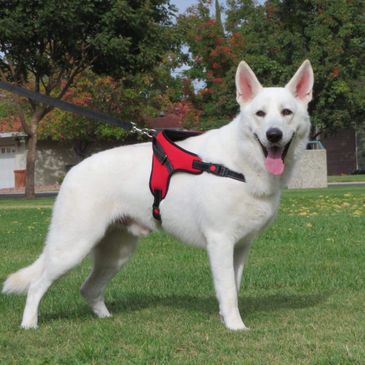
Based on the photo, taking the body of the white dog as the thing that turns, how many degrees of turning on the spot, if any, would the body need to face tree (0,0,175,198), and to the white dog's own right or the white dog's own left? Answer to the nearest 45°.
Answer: approximately 90° to the white dog's own left

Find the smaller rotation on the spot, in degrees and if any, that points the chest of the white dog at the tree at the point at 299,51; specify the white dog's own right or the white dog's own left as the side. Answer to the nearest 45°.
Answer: approximately 90° to the white dog's own left

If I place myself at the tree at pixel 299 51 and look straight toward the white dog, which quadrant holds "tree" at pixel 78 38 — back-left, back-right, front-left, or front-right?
front-right

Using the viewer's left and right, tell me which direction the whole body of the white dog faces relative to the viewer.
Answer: facing to the right of the viewer

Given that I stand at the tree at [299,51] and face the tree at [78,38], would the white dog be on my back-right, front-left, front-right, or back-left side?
front-left
